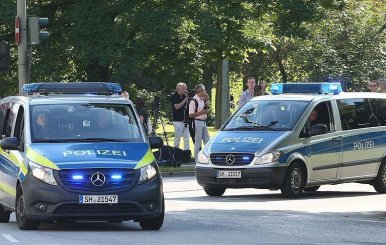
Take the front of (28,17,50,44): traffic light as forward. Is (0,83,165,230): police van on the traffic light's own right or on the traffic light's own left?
on the traffic light's own right

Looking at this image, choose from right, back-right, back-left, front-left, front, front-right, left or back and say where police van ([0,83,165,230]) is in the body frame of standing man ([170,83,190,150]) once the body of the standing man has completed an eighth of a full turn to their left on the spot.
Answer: right

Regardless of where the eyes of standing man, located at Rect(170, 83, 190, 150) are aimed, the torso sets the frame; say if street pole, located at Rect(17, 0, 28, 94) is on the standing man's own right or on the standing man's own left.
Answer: on the standing man's own right

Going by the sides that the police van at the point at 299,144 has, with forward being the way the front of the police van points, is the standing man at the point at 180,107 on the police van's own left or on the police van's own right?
on the police van's own right

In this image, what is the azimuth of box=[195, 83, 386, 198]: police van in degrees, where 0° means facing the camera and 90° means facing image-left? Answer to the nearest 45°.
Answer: approximately 45°

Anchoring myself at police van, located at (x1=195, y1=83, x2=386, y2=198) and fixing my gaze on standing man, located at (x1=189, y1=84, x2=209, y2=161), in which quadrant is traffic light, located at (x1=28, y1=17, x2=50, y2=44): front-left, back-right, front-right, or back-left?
front-left

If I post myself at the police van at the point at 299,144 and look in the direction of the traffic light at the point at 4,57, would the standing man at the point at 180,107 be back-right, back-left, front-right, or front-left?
front-right
